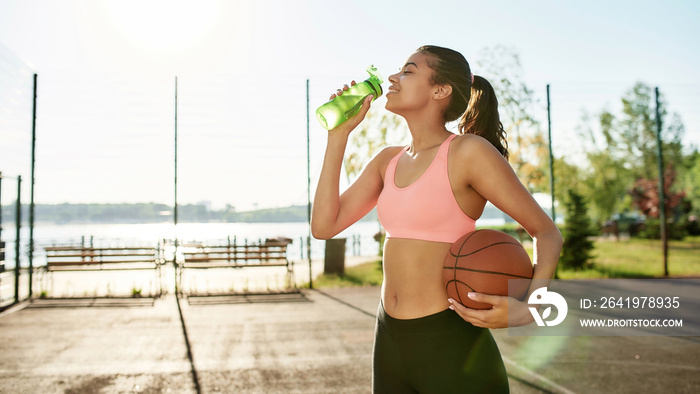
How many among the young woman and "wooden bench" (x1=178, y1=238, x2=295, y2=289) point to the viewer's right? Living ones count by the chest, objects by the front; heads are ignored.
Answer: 0

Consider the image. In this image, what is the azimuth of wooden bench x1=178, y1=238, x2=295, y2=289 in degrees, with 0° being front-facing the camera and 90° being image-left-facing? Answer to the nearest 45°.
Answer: approximately 0°

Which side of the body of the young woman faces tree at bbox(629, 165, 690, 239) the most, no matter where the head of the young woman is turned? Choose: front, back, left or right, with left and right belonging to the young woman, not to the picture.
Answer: back

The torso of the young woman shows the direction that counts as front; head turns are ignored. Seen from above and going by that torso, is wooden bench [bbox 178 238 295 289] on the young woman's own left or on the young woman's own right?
on the young woman's own right

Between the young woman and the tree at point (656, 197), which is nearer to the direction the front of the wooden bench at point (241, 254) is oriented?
the young woman

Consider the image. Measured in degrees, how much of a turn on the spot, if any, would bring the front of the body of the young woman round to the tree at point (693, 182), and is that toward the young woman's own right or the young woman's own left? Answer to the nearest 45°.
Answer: approximately 180°

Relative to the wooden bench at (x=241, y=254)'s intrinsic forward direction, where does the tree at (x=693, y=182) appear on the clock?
The tree is roughly at 8 o'clock from the wooden bench.

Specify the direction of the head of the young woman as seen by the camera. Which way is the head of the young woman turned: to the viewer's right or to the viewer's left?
to the viewer's left

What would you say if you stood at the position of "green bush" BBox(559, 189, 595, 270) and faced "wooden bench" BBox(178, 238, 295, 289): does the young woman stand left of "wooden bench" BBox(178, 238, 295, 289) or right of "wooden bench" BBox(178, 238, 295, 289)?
left

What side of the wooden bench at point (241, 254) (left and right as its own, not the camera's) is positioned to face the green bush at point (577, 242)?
left

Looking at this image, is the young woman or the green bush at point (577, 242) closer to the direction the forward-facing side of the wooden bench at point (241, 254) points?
the young woman

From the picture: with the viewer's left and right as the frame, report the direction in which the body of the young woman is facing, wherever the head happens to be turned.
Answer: facing the viewer and to the left of the viewer
